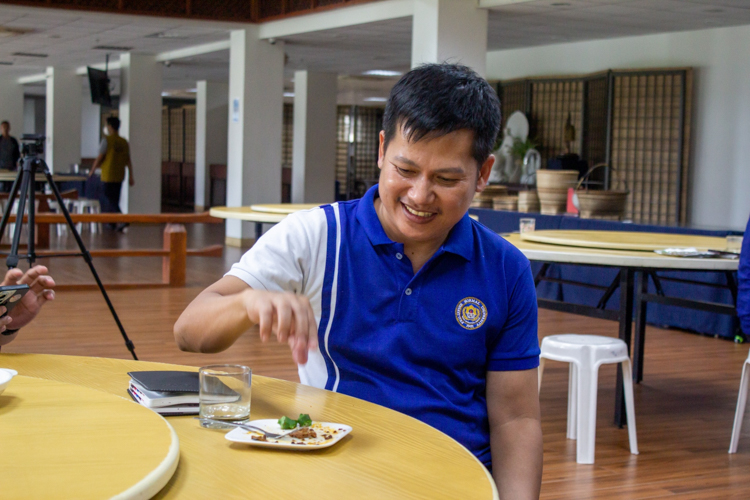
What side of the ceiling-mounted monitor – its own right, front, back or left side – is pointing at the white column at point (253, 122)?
left

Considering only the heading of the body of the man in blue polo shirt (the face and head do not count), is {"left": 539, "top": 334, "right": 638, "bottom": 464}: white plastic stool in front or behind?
behind

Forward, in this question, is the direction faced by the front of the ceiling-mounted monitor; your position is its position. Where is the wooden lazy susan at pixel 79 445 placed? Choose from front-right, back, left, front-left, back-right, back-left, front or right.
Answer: front-left

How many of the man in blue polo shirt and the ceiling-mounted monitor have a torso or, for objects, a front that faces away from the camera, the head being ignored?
0

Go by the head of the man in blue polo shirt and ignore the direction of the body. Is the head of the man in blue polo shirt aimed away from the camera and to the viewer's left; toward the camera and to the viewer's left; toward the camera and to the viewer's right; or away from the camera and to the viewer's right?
toward the camera and to the viewer's left

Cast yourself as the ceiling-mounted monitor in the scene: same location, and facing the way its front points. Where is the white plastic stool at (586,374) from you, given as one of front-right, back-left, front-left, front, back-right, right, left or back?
front-left

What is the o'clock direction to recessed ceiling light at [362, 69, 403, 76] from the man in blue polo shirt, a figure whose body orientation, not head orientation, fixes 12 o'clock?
The recessed ceiling light is roughly at 6 o'clock from the man in blue polo shirt.

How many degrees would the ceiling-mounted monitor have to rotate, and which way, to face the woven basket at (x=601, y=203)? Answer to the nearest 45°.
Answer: approximately 45° to its left

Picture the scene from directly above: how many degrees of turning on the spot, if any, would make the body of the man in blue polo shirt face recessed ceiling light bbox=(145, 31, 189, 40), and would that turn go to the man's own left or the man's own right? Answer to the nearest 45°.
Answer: approximately 180°

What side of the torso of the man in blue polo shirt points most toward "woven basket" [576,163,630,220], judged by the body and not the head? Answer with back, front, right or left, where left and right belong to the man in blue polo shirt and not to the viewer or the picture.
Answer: back
